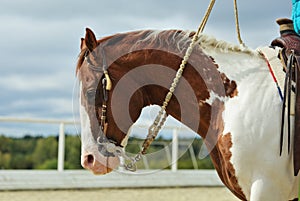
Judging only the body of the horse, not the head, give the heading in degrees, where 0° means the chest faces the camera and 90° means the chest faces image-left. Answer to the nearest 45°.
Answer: approximately 90°

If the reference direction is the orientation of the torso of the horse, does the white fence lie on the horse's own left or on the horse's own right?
on the horse's own right
